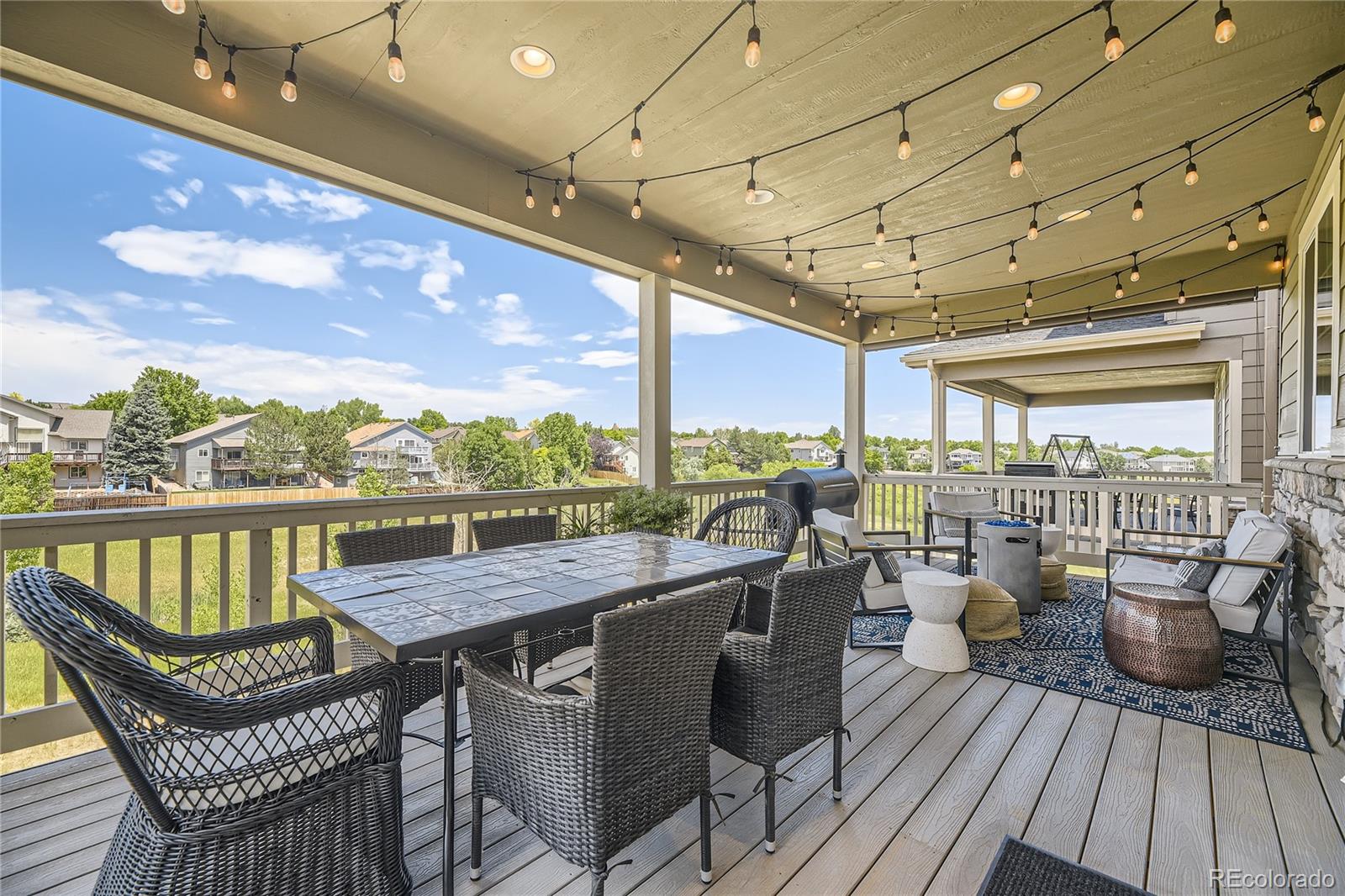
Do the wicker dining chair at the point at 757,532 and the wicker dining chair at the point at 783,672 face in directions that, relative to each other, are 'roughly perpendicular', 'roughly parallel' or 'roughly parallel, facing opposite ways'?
roughly perpendicular

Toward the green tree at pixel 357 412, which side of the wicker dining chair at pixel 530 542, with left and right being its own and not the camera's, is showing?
back

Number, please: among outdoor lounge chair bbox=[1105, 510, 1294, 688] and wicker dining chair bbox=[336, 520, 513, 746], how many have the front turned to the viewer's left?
1

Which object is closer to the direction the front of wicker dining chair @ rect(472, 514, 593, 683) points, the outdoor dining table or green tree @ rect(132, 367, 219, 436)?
the outdoor dining table

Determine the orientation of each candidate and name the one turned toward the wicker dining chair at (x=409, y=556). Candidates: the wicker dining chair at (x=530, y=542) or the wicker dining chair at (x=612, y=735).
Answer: the wicker dining chair at (x=612, y=735)

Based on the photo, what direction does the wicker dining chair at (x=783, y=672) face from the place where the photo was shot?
facing away from the viewer and to the left of the viewer

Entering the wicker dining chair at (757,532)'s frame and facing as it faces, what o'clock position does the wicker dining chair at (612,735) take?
the wicker dining chair at (612,735) is roughly at 11 o'clock from the wicker dining chair at (757,532).

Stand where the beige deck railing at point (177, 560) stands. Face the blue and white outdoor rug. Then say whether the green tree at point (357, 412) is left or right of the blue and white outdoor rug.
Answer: left

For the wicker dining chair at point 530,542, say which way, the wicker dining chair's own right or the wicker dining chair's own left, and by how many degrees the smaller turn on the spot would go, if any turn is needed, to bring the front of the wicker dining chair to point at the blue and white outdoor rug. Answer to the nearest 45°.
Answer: approximately 45° to the wicker dining chair's own left

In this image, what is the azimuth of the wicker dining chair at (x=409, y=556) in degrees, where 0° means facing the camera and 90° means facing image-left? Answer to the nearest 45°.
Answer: approximately 315°

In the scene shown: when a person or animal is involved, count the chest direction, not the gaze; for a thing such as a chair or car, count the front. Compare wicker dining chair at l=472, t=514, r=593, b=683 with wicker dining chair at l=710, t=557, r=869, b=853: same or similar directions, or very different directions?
very different directions

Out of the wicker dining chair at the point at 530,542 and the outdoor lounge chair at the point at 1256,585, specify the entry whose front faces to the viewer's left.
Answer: the outdoor lounge chair

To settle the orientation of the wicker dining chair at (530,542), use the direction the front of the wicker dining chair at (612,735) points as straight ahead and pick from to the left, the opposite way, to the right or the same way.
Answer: the opposite way

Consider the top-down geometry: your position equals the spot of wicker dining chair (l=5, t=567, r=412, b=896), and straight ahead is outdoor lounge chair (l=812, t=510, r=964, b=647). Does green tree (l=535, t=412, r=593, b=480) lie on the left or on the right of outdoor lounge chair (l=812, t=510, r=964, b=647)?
left

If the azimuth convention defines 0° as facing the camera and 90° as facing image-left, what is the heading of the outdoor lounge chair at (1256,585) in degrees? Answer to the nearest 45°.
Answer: approximately 90°

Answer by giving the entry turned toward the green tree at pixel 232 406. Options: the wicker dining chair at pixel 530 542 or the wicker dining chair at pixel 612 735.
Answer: the wicker dining chair at pixel 612 735
